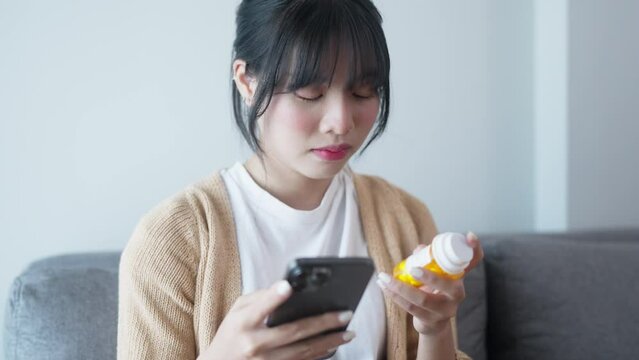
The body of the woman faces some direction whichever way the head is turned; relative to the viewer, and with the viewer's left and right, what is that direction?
facing the viewer and to the right of the viewer

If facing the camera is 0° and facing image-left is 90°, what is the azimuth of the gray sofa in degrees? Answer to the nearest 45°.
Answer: approximately 0°
